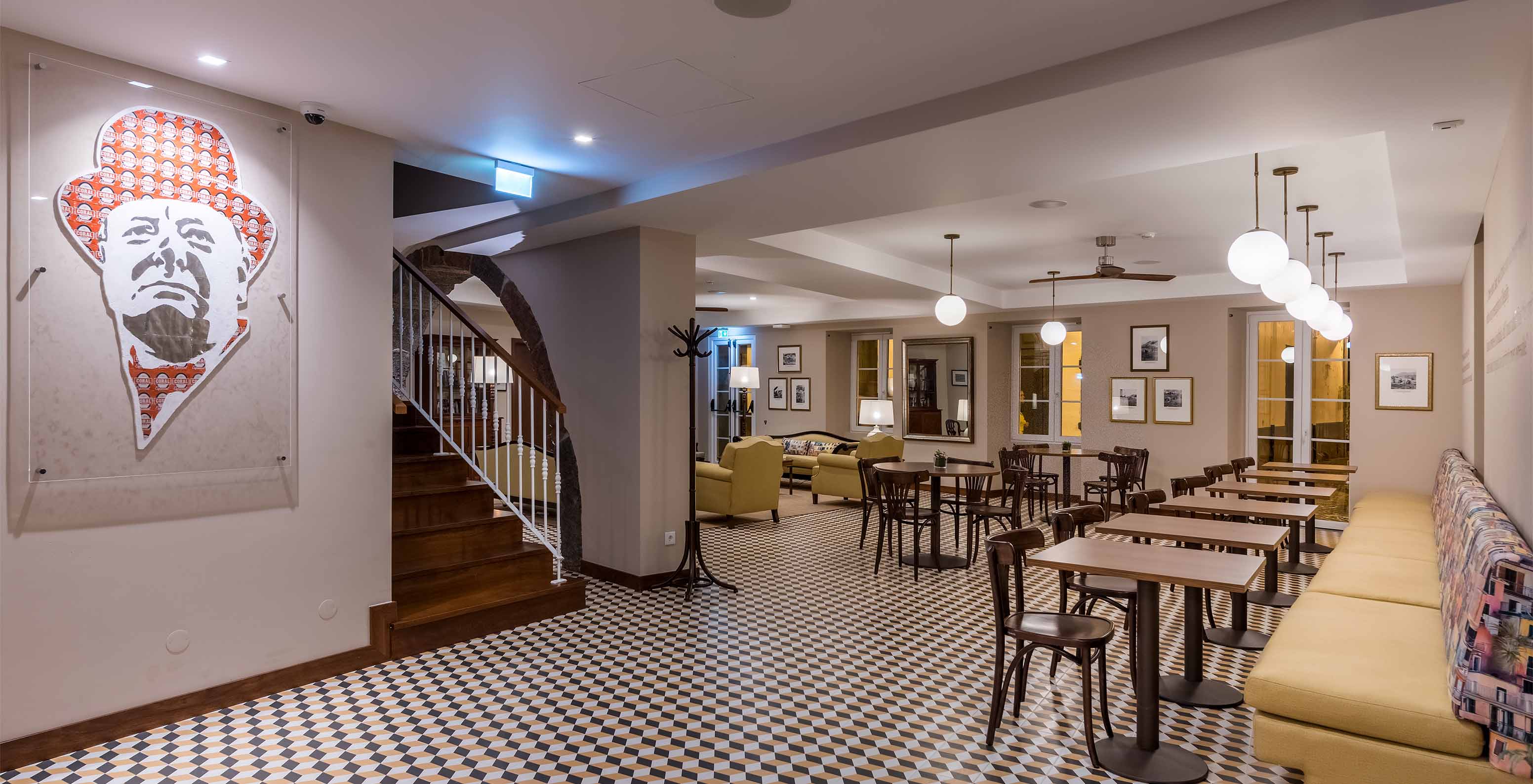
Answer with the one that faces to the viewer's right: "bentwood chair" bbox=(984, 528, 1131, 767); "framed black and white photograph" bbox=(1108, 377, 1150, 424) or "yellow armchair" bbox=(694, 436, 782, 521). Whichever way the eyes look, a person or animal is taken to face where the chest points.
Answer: the bentwood chair

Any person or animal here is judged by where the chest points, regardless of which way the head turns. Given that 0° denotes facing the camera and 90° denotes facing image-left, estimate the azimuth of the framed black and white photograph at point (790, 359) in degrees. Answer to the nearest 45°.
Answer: approximately 0°

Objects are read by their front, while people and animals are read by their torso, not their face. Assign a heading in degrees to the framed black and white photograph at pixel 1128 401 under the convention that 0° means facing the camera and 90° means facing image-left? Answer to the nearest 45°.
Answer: approximately 0°

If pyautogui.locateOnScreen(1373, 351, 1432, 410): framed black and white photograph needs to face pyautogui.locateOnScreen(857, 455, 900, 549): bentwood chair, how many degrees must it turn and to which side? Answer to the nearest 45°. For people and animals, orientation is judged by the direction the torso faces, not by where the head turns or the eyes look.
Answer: approximately 45° to its right

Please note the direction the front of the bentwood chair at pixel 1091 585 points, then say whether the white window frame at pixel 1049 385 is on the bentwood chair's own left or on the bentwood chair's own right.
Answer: on the bentwood chair's own left

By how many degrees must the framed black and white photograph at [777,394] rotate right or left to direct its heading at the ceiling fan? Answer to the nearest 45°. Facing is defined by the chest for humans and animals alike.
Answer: approximately 45° to its left

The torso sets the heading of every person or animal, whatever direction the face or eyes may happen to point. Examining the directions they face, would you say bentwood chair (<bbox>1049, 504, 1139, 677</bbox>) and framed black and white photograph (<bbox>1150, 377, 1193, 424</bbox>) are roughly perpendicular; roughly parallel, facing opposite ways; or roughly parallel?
roughly perpendicular
